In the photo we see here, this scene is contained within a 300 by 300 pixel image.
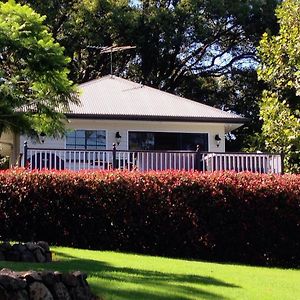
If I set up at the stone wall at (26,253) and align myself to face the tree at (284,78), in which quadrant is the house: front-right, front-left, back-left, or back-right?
front-left

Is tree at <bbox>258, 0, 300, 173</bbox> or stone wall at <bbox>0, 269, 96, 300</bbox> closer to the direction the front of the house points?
the stone wall

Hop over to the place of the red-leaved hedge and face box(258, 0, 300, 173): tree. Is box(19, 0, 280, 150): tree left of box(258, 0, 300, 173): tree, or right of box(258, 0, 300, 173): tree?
left

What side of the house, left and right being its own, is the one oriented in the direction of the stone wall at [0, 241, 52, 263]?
front

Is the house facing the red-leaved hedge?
yes

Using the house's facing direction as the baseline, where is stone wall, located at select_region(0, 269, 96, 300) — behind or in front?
in front

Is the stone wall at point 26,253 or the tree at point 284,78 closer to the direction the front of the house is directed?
the stone wall

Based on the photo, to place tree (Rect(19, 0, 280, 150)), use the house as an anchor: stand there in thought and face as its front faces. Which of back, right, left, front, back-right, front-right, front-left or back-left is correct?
back

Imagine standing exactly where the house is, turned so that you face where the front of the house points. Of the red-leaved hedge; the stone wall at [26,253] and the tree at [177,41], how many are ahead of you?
2

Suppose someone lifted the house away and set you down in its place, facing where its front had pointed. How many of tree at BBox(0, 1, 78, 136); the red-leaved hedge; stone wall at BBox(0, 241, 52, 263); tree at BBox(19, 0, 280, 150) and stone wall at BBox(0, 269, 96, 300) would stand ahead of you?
4

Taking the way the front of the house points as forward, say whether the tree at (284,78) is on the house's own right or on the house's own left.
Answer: on the house's own left

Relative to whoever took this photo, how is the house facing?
facing the viewer

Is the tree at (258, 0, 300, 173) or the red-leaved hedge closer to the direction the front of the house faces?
the red-leaved hedge

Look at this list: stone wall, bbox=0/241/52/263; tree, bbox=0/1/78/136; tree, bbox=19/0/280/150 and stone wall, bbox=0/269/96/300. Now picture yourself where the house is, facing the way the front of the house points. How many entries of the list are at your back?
1
